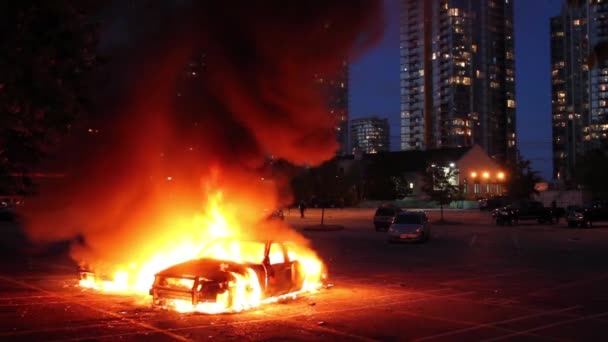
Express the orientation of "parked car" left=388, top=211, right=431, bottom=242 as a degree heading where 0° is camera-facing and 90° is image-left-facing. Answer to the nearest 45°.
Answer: approximately 45°

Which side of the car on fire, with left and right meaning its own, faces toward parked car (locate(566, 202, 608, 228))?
back

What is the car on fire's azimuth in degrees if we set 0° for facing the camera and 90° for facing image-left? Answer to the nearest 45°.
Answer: approximately 45°

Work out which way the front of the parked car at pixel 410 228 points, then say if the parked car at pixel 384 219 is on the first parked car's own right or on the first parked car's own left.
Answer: on the first parked car's own right

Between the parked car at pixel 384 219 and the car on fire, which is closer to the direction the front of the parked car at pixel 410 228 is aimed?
the car on fire

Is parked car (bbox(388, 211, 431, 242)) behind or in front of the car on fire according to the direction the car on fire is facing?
behind

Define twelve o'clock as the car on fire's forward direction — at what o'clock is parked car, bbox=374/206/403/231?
The parked car is roughly at 5 o'clock from the car on fire.
